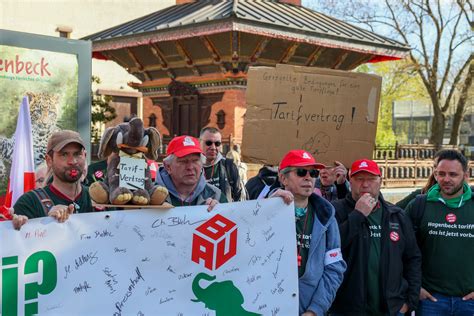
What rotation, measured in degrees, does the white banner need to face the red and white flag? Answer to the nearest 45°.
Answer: approximately 135° to its right

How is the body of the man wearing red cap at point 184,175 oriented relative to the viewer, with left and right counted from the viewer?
facing the viewer and to the right of the viewer

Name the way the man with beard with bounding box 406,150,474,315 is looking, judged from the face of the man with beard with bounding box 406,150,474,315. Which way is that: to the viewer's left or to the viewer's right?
to the viewer's left

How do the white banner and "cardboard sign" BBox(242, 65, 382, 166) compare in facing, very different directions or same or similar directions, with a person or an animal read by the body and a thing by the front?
same or similar directions

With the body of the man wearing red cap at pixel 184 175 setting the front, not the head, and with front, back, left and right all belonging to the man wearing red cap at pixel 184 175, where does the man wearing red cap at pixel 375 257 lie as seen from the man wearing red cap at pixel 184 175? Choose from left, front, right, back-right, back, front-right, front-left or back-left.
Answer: front-left

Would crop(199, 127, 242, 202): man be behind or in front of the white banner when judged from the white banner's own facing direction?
behind

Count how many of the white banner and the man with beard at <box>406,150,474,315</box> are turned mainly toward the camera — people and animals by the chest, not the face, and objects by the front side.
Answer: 2

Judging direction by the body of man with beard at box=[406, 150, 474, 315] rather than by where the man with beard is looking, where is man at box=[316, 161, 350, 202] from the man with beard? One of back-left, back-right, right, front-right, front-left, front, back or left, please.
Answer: back-right

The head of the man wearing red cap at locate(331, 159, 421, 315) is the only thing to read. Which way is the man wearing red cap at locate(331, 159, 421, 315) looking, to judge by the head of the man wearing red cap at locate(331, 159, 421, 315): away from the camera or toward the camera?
toward the camera

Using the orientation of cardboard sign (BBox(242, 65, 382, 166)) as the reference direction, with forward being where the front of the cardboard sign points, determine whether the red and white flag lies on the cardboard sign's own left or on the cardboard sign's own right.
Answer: on the cardboard sign's own right

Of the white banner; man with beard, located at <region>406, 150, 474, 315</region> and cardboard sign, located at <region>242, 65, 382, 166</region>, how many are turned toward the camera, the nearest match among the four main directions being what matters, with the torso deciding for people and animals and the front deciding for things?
3

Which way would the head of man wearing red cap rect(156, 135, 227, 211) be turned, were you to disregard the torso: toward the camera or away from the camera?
toward the camera

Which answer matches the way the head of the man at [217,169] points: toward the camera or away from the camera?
toward the camera

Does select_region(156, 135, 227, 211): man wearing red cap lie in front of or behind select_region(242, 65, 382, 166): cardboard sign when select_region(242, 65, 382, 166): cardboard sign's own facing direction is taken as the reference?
in front

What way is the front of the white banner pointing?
toward the camera
